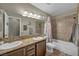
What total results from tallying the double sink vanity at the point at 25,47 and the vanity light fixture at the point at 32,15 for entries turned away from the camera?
0

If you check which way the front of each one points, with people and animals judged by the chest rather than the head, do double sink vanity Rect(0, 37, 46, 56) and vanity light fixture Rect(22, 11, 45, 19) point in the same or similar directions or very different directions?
same or similar directions

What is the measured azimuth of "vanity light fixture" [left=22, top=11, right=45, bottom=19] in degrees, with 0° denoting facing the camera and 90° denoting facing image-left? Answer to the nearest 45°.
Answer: approximately 315°

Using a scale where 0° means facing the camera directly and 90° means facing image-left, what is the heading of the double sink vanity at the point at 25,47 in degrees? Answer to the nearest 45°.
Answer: approximately 315°
